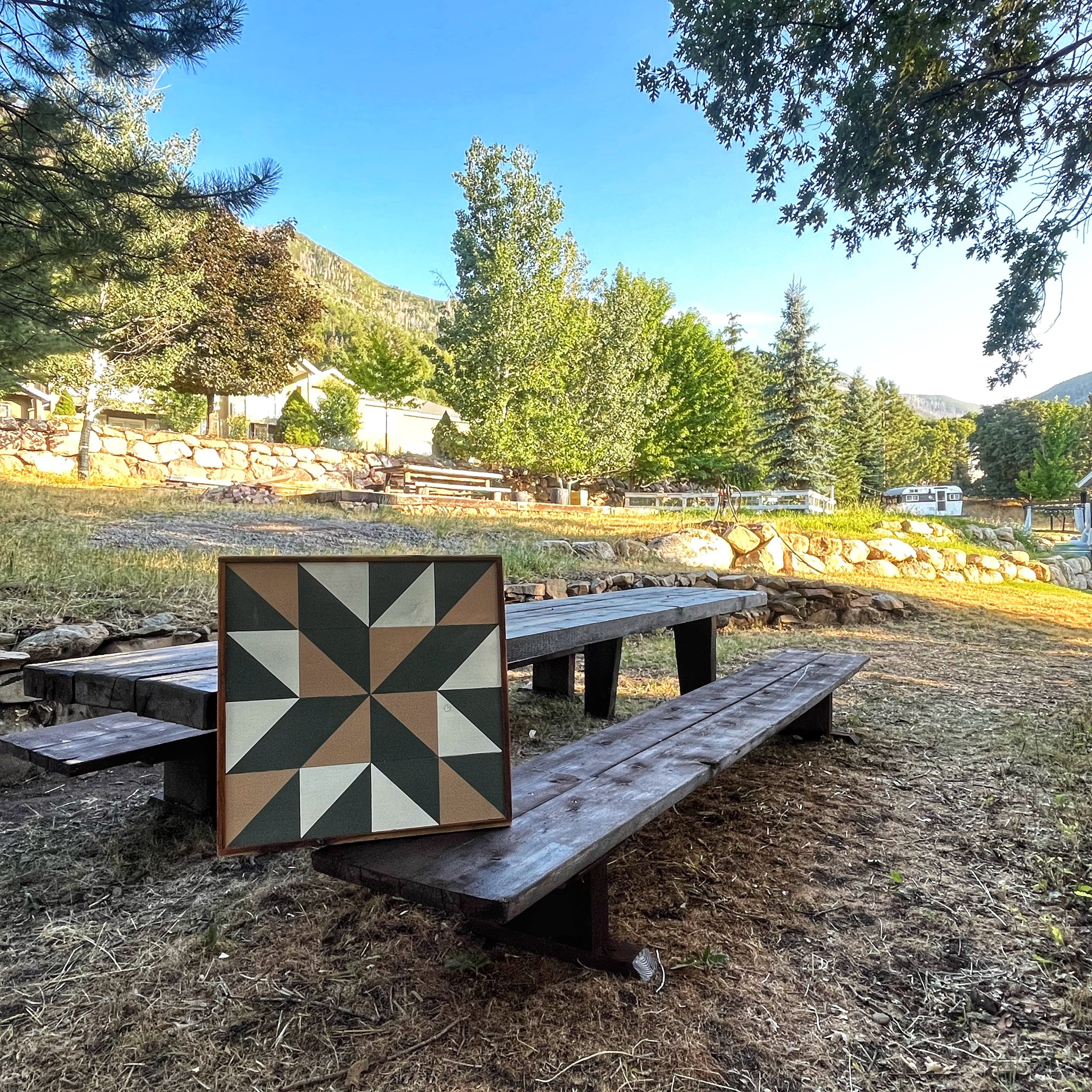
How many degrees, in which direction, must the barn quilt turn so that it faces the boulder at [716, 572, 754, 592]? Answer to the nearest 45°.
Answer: approximately 135° to its left

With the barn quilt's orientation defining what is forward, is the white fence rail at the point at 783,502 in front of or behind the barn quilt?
behind

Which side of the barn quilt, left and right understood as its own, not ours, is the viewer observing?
front

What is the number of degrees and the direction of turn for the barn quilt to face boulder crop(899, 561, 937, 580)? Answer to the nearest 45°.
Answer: approximately 135° to its left

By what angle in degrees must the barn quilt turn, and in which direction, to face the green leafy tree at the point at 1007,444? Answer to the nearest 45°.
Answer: approximately 135° to its left

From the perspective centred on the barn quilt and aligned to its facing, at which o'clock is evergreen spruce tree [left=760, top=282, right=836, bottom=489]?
The evergreen spruce tree is roughly at 7 o'clock from the barn quilt.

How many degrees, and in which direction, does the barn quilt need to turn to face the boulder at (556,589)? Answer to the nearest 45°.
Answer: approximately 180°

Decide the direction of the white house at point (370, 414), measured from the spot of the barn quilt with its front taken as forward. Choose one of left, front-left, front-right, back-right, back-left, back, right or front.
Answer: back

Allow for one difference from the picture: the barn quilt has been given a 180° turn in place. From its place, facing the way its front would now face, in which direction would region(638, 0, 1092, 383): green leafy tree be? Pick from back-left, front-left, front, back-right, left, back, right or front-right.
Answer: front-right

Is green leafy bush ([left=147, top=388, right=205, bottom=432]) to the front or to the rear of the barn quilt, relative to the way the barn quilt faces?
to the rear
